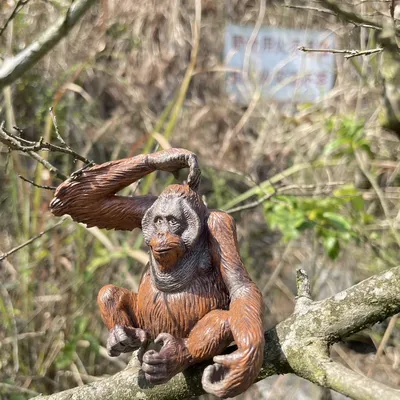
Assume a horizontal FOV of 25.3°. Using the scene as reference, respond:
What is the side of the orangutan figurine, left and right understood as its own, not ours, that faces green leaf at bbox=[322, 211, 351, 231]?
back

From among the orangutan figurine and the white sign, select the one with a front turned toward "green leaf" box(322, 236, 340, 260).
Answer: the white sign

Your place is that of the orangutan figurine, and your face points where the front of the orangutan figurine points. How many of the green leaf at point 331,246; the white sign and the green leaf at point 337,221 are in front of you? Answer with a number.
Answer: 0

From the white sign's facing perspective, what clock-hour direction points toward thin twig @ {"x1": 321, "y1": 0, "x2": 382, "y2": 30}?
The thin twig is roughly at 12 o'clock from the white sign.

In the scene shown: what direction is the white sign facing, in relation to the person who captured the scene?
facing the viewer

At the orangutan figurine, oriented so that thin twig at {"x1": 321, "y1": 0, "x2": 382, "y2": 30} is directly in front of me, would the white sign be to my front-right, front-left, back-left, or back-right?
front-left

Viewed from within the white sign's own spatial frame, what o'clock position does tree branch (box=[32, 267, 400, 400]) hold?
The tree branch is roughly at 12 o'clock from the white sign.

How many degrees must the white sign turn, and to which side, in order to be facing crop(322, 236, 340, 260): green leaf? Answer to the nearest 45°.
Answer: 0° — it already faces it

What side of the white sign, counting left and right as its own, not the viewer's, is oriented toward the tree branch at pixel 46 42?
front

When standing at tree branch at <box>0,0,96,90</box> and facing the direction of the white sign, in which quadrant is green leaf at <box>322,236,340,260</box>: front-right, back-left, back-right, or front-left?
front-right

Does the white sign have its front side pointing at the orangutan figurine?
yes

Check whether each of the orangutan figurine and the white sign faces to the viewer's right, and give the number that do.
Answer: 0
